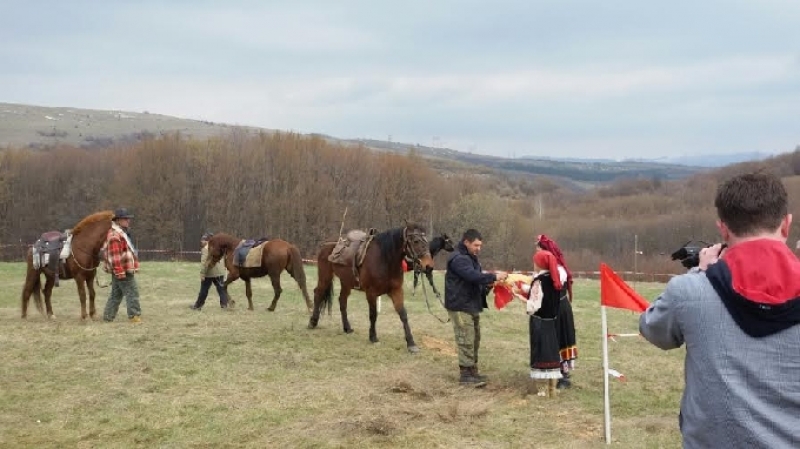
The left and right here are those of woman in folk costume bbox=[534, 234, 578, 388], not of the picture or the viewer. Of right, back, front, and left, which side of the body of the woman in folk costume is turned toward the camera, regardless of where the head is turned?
left

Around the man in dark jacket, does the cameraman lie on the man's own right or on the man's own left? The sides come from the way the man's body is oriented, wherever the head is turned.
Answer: on the man's own right

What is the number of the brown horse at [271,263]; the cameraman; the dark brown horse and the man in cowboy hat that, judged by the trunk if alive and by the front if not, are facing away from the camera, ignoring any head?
1

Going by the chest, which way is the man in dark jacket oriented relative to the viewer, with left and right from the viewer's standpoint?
facing to the right of the viewer

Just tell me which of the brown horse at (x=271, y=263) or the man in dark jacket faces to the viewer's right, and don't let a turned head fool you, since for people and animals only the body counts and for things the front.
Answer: the man in dark jacket

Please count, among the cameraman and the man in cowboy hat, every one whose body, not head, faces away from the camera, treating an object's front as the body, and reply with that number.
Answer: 1

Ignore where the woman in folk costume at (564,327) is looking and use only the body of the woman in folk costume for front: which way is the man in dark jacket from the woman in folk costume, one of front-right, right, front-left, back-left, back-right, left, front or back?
front

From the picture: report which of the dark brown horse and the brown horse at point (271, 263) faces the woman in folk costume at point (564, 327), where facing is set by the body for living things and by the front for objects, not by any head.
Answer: the dark brown horse

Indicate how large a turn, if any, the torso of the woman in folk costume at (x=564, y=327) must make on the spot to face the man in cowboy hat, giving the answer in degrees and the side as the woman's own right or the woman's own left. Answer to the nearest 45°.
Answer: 0° — they already face them

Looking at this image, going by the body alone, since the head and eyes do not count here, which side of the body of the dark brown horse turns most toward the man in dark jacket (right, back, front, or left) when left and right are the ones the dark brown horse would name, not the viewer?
front

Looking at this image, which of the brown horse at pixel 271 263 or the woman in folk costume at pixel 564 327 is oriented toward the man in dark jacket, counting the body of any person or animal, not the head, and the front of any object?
the woman in folk costume

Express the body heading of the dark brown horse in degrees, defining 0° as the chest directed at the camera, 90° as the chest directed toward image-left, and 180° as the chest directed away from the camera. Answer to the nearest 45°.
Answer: approximately 315°

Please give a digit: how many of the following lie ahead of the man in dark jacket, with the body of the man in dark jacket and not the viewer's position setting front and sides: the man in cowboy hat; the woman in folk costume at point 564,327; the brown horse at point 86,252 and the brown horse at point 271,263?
1

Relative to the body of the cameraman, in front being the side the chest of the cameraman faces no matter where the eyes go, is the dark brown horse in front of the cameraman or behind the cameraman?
in front

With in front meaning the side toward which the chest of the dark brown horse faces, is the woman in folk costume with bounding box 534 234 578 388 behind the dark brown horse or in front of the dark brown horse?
in front

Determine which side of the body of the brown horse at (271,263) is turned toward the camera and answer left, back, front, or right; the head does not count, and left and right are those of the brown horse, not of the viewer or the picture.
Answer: left

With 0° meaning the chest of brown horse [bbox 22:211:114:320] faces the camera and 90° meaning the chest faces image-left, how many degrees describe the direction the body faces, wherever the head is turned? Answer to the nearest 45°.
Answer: approximately 270°

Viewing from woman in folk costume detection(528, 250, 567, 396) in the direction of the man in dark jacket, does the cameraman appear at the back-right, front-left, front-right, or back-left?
back-left
